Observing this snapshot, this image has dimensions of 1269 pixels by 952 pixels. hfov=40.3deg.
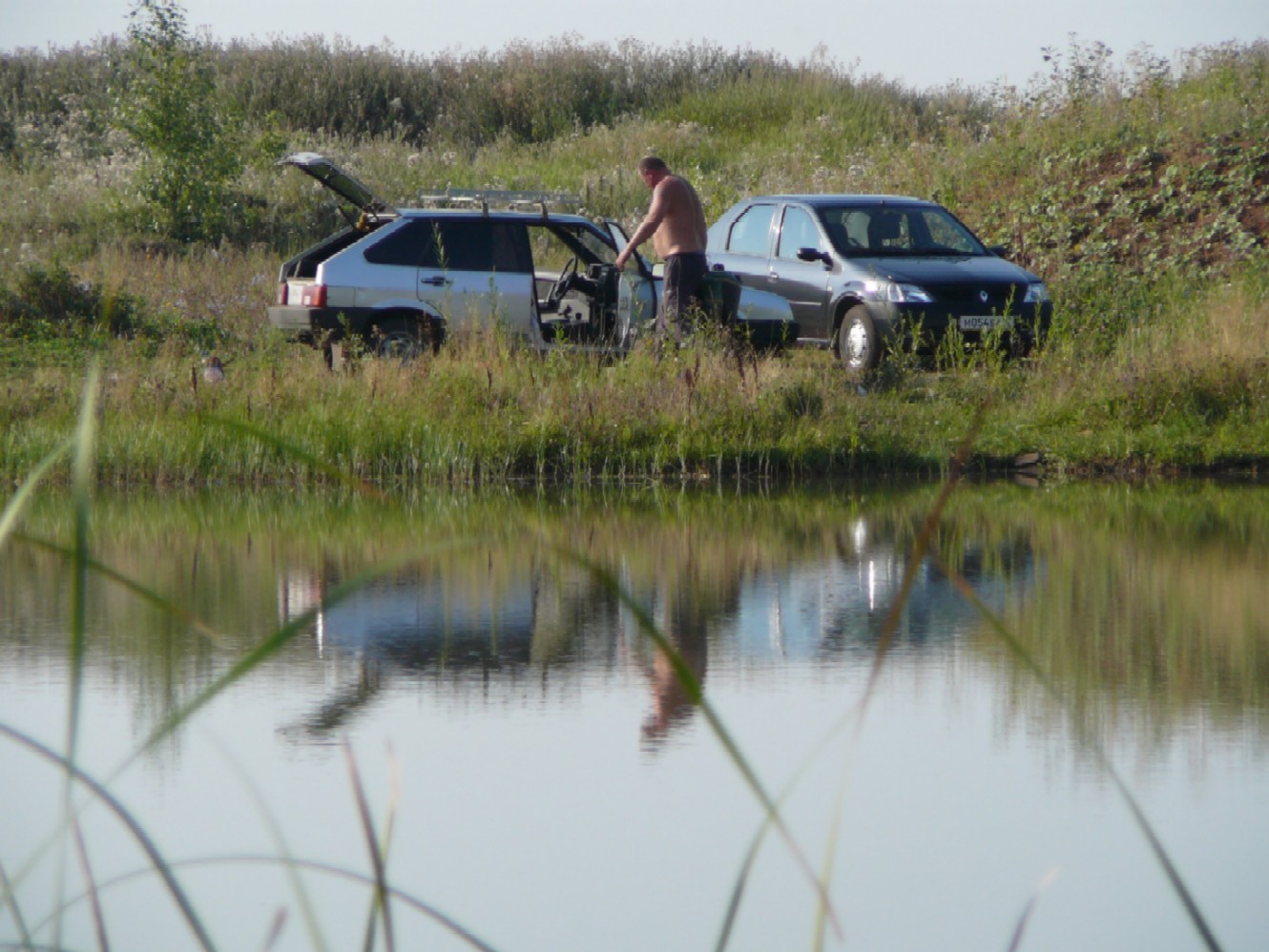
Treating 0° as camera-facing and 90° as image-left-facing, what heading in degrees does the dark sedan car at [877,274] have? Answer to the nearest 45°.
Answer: approximately 315°

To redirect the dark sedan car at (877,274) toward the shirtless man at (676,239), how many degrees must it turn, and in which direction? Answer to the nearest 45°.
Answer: approximately 90° to its right

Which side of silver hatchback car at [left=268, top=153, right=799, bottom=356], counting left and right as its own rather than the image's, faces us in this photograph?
right

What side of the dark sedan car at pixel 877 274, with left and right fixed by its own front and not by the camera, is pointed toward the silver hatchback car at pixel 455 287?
right
